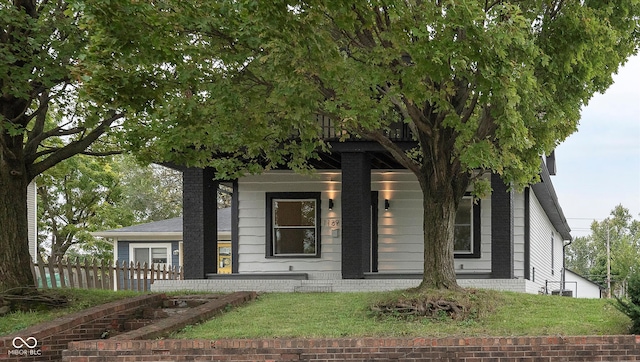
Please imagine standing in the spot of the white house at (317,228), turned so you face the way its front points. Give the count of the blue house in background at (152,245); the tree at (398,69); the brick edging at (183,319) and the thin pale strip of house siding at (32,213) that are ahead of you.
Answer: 2

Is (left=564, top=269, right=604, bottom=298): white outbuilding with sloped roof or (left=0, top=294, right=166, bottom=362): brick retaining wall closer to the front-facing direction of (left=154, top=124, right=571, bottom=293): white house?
the brick retaining wall

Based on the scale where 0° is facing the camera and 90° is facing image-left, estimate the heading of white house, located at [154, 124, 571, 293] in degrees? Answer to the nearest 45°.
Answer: approximately 0°

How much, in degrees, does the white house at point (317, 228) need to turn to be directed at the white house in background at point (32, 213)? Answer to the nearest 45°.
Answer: approximately 135° to its right

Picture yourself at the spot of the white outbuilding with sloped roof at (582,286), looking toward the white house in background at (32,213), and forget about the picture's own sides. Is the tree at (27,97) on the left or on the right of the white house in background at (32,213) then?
left
